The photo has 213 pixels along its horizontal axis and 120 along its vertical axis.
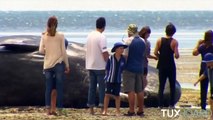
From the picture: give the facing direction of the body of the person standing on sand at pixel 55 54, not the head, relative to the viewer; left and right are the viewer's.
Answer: facing away from the viewer

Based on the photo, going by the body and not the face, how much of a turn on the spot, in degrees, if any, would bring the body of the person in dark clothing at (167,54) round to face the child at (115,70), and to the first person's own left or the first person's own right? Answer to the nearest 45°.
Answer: approximately 135° to the first person's own left

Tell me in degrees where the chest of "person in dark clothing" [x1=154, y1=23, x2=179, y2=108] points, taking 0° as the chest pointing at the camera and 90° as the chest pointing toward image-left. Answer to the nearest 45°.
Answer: approximately 180°

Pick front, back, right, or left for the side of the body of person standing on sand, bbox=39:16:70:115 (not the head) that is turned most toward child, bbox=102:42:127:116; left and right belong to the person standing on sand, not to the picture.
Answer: right

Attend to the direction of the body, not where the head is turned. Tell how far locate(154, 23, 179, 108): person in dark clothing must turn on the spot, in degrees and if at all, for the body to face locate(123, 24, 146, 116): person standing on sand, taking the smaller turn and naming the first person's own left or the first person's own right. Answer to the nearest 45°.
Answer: approximately 135° to the first person's own left

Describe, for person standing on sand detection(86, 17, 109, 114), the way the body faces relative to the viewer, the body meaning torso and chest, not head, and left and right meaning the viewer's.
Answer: facing away from the viewer and to the right of the viewer

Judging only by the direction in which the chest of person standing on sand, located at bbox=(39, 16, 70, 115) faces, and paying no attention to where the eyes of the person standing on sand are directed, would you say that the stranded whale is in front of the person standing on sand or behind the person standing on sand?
in front
